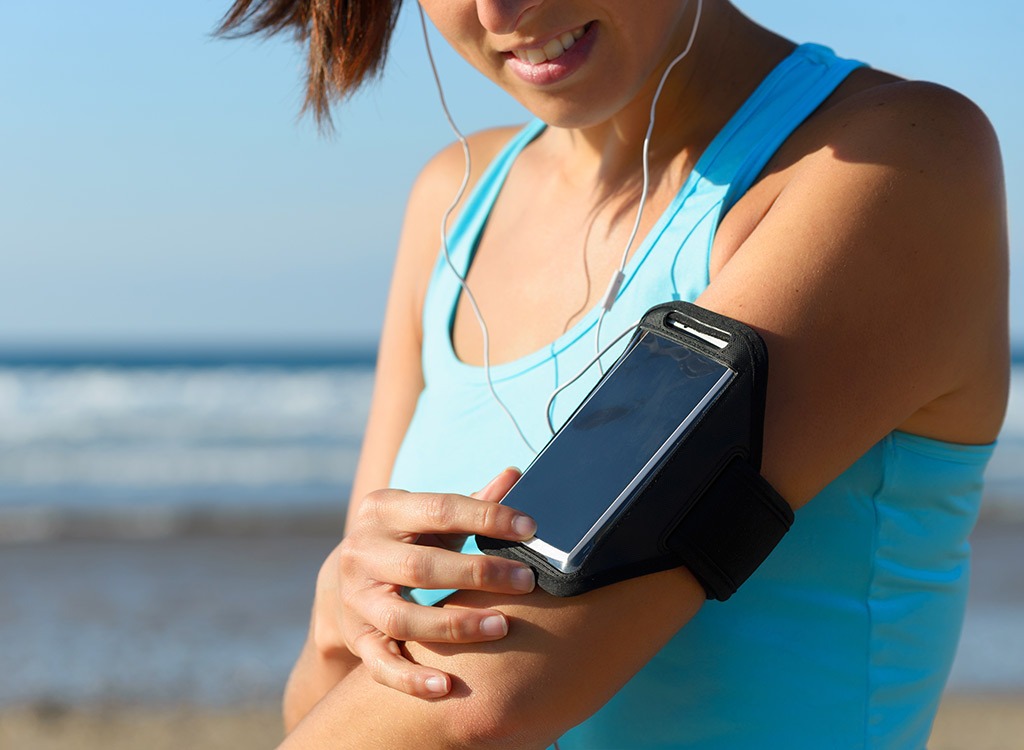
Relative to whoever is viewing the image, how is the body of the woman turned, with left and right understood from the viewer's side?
facing the viewer and to the left of the viewer
